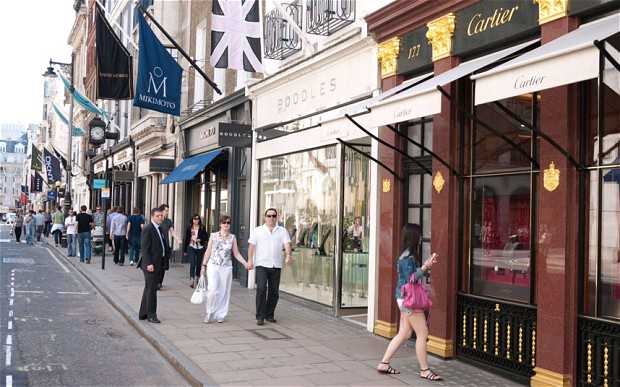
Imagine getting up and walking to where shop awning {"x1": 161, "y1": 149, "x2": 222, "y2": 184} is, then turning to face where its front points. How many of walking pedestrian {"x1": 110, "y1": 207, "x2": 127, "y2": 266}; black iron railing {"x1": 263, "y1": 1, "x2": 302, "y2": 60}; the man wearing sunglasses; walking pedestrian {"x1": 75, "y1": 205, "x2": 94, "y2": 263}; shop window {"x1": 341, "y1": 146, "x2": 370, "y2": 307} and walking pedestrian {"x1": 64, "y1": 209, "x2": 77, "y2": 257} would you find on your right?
3

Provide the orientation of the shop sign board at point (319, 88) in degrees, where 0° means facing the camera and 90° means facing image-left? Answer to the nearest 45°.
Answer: approximately 45°

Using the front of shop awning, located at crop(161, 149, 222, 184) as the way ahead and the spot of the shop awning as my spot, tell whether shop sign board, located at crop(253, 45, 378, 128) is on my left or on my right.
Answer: on my left

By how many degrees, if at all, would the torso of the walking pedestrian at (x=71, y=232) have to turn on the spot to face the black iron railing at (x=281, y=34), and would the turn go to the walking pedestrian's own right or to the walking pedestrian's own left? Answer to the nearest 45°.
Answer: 0° — they already face it

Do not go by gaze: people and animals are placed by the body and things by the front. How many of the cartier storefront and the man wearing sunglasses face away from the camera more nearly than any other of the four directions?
0

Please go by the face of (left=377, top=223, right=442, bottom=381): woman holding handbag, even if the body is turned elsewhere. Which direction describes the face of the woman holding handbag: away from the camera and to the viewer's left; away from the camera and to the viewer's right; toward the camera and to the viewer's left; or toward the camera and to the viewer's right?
away from the camera and to the viewer's right

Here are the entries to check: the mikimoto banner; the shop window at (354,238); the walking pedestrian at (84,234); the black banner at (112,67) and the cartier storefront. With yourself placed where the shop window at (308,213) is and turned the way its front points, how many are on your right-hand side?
3

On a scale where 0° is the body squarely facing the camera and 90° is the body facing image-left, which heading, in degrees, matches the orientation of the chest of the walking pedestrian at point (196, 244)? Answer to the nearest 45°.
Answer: approximately 0°

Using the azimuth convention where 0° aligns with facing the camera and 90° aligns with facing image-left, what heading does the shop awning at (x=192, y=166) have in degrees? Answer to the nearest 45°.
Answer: approximately 45°
